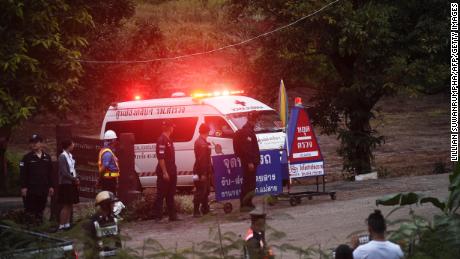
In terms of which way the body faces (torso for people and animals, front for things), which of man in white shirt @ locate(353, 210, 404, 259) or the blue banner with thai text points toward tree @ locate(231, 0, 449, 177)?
the man in white shirt

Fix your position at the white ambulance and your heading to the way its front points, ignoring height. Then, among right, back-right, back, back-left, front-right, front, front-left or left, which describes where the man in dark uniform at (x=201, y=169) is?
front-right

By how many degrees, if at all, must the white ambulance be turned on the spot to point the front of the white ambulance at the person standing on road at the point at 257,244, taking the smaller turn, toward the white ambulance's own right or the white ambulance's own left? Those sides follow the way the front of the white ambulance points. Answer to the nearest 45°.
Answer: approximately 45° to the white ambulance's own right

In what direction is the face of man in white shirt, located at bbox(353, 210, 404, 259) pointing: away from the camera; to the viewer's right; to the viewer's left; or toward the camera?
away from the camera

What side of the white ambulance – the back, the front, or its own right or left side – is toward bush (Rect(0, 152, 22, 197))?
back

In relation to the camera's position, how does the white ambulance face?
facing the viewer and to the right of the viewer

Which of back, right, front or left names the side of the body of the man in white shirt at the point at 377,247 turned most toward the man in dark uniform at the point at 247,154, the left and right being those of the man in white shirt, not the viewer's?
front

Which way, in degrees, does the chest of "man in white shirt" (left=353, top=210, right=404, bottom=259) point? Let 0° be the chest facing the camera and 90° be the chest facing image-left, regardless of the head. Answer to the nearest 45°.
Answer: approximately 180°
